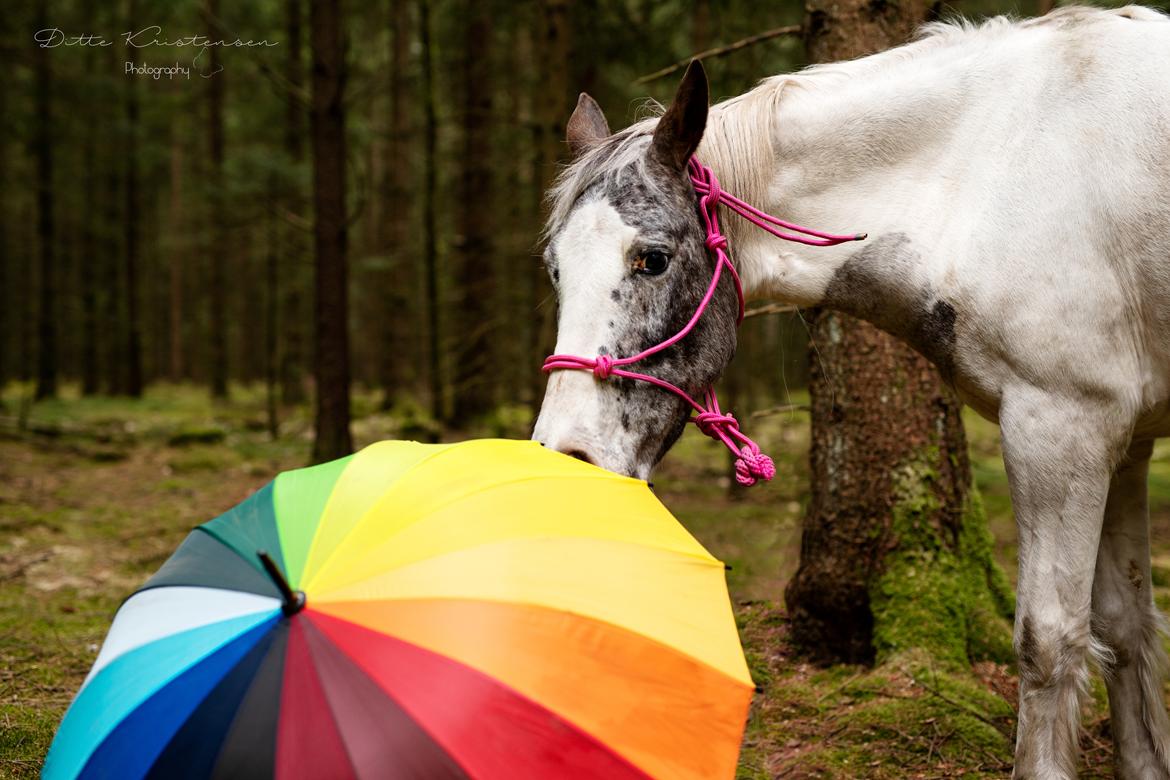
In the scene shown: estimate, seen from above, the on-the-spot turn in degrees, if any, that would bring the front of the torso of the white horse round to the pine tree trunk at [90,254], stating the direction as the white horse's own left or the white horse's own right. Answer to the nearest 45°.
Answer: approximately 45° to the white horse's own right

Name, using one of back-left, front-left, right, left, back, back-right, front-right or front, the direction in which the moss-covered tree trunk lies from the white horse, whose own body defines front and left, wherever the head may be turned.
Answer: right

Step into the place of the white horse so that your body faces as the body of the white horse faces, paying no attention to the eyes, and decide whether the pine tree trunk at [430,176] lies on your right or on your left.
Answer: on your right

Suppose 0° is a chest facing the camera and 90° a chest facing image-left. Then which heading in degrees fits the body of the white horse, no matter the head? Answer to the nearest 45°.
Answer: approximately 90°

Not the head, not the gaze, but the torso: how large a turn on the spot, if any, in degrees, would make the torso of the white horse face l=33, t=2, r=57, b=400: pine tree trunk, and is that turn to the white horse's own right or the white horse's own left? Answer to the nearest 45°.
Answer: approximately 45° to the white horse's own right

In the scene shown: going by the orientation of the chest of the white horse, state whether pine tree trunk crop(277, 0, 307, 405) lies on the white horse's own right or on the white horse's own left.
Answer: on the white horse's own right
